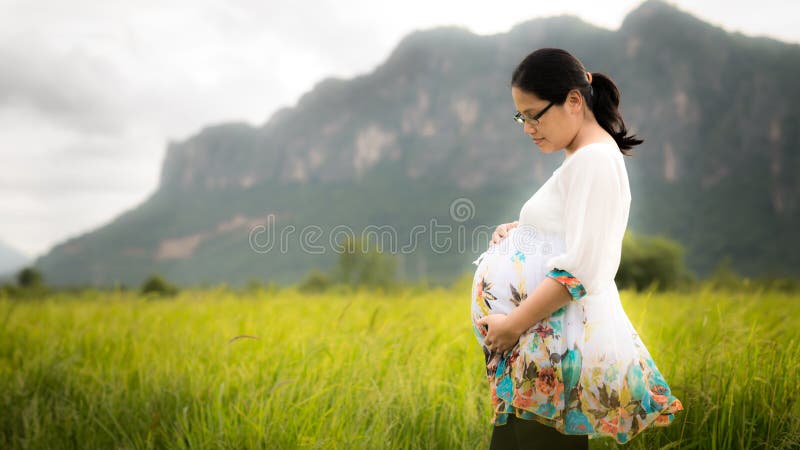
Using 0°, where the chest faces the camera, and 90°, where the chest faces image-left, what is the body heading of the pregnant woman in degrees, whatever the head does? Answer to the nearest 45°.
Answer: approximately 90°

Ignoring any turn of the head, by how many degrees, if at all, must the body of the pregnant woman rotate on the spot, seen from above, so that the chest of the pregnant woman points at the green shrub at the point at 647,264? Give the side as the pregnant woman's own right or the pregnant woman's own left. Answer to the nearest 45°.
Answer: approximately 90° to the pregnant woman's own right
